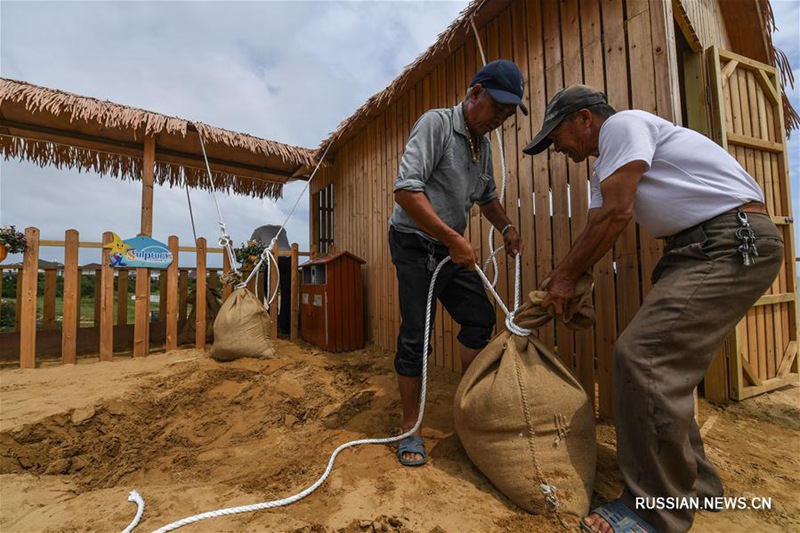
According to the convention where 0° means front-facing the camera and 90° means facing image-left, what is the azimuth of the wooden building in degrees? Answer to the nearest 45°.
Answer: approximately 315°

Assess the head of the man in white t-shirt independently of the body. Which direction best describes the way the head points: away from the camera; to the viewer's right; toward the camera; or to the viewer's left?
to the viewer's left

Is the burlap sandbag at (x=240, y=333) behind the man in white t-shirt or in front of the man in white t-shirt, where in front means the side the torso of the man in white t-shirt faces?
in front

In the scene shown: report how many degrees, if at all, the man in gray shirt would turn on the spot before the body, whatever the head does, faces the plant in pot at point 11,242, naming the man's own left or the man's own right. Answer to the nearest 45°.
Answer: approximately 135° to the man's own right

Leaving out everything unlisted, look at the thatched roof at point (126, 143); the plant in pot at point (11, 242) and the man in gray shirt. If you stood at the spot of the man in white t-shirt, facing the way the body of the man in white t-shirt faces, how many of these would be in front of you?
3

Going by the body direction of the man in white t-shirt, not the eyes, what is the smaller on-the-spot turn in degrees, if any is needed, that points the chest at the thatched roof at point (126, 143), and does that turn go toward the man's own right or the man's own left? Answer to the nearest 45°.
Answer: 0° — they already face it

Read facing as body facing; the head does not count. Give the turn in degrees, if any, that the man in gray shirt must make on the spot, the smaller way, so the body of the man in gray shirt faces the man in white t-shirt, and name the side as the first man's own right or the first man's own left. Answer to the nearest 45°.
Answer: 0° — they already face them

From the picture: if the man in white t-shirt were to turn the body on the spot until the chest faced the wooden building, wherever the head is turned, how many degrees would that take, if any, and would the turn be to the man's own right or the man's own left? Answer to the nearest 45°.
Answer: approximately 90° to the man's own right

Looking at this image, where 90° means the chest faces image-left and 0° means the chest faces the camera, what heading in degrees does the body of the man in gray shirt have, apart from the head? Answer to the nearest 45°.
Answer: approximately 315°

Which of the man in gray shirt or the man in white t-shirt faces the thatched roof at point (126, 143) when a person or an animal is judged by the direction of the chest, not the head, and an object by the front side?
the man in white t-shirt

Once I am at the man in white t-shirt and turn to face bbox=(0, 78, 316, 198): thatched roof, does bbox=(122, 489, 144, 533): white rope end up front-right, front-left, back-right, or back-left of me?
front-left

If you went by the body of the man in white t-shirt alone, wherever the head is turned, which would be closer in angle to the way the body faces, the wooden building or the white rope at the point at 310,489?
the white rope

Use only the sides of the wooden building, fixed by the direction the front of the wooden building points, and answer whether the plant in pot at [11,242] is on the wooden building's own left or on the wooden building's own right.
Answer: on the wooden building's own right

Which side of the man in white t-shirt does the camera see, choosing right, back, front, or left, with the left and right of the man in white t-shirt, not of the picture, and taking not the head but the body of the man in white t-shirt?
left
